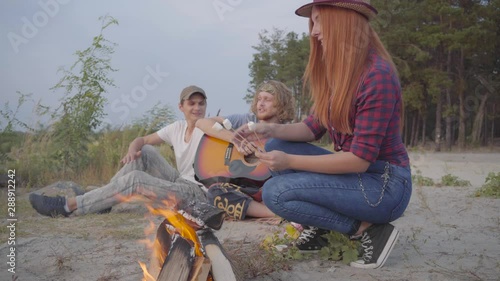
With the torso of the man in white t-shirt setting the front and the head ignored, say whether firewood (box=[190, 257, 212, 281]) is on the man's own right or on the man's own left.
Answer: on the man's own left

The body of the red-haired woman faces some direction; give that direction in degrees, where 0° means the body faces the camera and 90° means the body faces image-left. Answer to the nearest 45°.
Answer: approximately 90°

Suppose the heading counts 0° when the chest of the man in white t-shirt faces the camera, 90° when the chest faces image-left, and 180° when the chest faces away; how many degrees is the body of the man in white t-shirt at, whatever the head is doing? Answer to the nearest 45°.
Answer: approximately 45°

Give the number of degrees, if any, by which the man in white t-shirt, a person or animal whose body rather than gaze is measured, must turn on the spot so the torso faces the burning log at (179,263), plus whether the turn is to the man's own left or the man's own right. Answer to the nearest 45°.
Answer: approximately 45° to the man's own left

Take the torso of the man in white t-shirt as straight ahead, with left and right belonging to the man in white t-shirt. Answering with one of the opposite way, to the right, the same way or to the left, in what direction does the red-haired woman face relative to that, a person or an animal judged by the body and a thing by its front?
to the right

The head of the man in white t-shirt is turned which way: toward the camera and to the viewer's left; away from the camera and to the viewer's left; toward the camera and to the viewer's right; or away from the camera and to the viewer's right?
toward the camera and to the viewer's right
